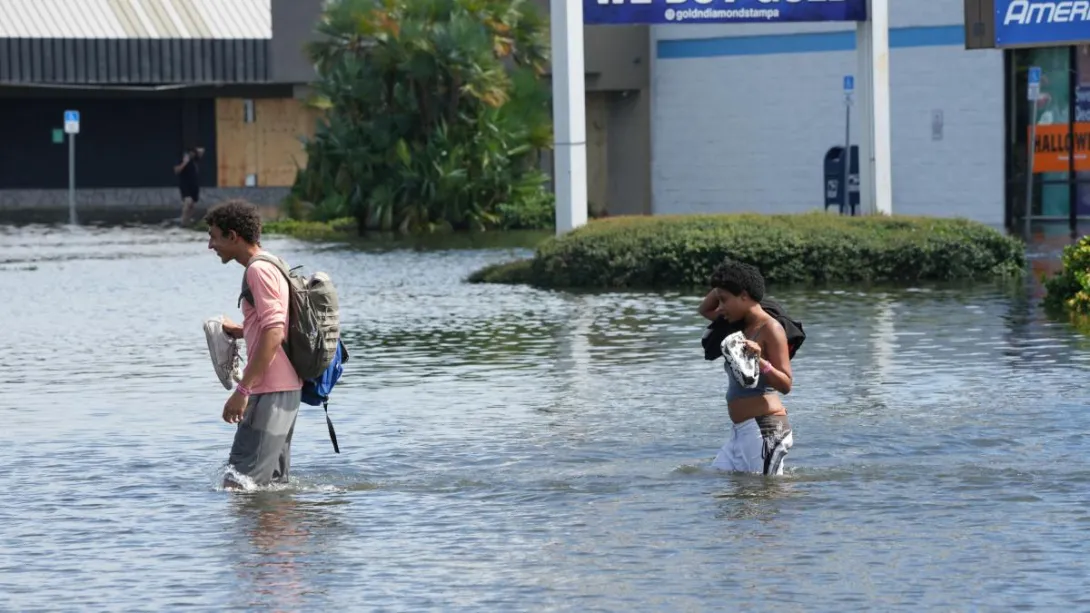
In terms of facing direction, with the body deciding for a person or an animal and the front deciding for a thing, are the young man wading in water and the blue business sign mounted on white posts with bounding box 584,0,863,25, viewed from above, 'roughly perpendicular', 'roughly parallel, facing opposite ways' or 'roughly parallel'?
roughly perpendicular

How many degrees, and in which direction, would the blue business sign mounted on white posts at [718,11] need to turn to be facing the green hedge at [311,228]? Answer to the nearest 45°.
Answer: approximately 135° to its right

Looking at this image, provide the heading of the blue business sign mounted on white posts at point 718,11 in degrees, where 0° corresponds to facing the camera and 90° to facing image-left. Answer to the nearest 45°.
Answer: approximately 0°

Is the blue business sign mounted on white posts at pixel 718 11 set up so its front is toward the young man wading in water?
yes

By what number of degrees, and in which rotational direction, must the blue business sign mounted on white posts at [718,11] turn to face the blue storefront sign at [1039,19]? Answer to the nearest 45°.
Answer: approximately 135° to its left
